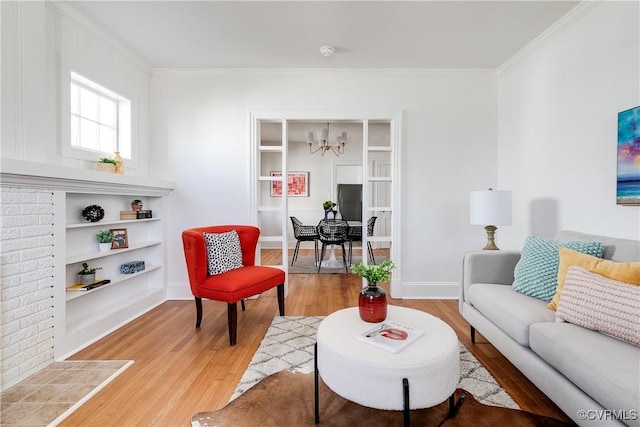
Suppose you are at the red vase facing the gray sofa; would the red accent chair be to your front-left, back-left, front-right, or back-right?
back-left

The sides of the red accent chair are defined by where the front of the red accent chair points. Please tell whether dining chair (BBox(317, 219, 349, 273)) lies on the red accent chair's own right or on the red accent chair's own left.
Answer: on the red accent chair's own left

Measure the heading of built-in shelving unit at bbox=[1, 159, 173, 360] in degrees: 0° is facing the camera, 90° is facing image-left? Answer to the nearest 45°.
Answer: approximately 315°

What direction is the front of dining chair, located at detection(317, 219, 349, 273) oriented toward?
away from the camera

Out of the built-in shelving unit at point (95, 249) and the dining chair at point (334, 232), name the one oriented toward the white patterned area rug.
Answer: the built-in shelving unit

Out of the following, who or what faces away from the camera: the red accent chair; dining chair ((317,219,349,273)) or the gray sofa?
the dining chair

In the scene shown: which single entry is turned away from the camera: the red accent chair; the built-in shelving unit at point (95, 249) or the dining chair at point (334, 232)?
the dining chair

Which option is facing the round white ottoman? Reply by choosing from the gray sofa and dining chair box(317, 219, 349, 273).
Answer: the gray sofa

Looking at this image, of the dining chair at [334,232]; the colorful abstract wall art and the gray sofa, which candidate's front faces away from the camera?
the dining chair

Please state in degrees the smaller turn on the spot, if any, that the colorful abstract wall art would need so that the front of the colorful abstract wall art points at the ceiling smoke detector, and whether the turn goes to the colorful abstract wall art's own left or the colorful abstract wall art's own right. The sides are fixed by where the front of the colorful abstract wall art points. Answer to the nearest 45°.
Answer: approximately 45° to the colorful abstract wall art's own right

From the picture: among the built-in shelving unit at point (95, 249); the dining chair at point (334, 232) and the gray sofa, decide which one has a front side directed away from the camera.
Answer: the dining chair

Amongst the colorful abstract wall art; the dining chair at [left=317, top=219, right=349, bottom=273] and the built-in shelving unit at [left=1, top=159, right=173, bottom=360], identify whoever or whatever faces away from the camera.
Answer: the dining chair

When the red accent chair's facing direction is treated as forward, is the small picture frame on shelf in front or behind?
behind

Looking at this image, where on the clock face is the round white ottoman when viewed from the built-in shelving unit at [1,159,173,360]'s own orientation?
The round white ottoman is roughly at 1 o'clock from the built-in shelving unit.

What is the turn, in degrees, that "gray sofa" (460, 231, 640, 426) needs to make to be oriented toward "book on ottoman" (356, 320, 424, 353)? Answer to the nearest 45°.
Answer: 0° — it already faces it

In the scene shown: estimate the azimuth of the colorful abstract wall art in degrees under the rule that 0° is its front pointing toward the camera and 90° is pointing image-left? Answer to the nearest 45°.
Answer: approximately 45°

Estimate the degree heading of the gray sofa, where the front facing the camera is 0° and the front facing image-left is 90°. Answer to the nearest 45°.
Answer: approximately 45°

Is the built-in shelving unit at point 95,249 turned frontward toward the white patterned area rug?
yes
